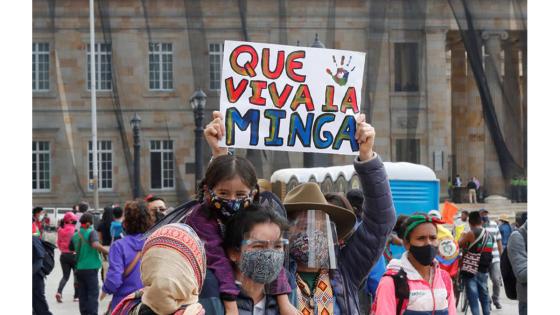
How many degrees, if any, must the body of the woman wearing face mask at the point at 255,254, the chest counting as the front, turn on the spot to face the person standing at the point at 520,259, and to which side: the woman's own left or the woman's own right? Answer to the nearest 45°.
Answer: approximately 90° to the woman's own left

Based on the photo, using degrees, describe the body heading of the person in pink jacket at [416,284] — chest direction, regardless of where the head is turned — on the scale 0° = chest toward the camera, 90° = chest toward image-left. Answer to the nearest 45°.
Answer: approximately 315°

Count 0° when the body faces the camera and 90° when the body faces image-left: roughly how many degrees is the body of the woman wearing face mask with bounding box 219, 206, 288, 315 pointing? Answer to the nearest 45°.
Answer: approximately 315°

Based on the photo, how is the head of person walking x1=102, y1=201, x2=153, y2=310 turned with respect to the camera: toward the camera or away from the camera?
away from the camera

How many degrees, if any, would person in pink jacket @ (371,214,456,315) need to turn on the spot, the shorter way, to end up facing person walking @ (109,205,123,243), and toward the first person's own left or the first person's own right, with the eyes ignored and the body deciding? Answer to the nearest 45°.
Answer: approximately 180°
